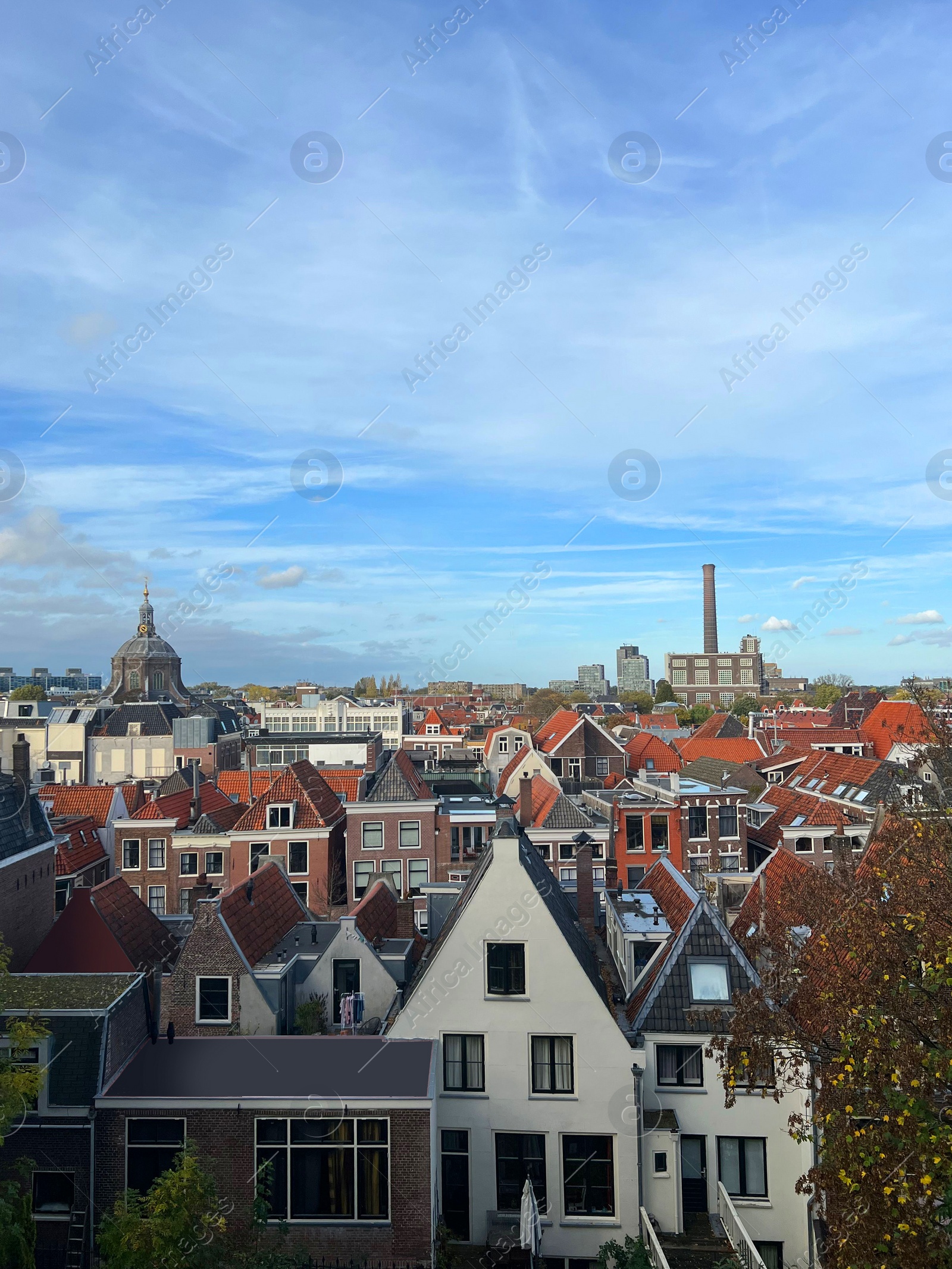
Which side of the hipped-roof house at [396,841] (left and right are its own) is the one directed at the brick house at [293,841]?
right

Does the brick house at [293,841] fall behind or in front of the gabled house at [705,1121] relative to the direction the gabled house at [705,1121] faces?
behind

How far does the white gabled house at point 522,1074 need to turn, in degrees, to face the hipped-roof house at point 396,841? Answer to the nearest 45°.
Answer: approximately 180°

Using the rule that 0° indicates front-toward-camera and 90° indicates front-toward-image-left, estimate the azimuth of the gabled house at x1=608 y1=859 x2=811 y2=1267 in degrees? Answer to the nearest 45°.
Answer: approximately 0°

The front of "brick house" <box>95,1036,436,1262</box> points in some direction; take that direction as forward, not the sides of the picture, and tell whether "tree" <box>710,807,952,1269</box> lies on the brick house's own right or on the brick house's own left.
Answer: on the brick house's own left

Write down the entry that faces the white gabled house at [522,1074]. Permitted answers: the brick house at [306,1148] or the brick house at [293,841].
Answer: the brick house at [293,841]

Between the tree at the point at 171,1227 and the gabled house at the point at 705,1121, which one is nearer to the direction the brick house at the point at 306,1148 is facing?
the tree
